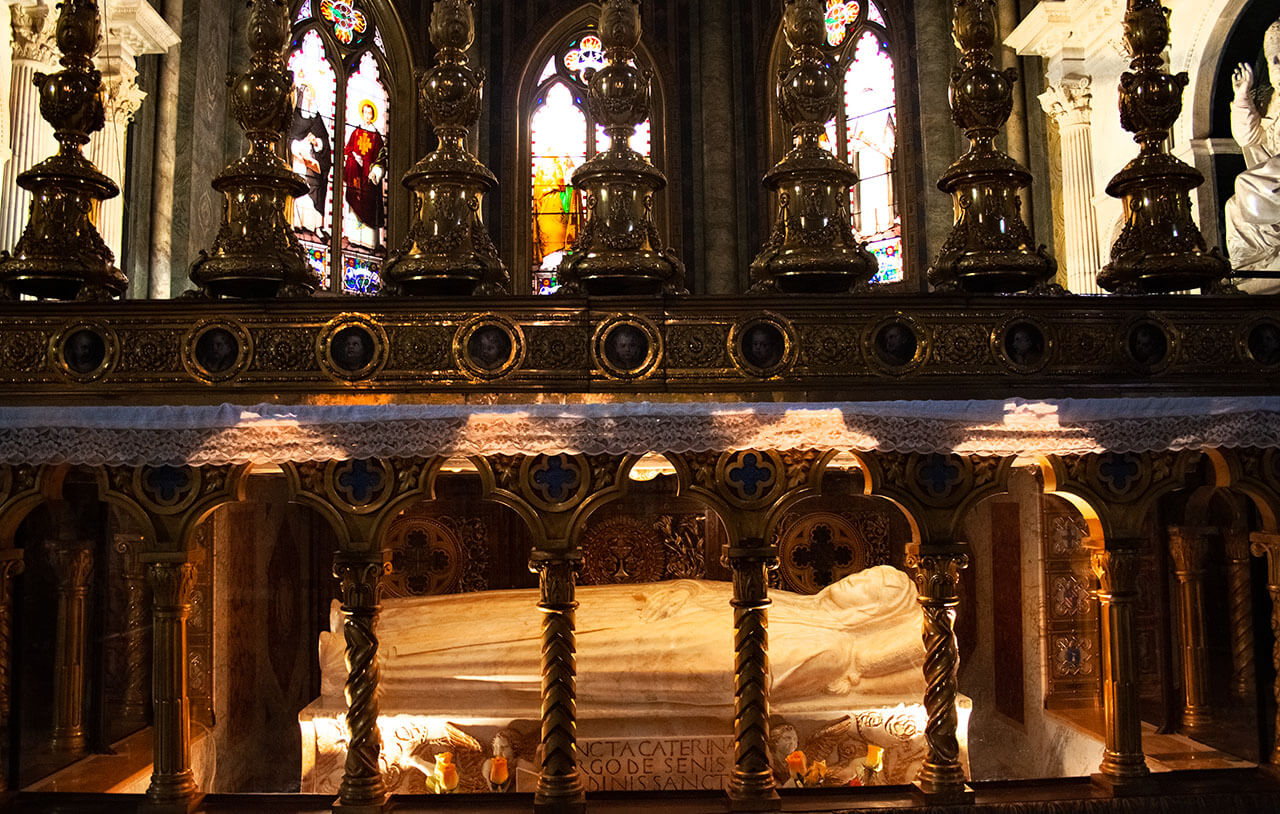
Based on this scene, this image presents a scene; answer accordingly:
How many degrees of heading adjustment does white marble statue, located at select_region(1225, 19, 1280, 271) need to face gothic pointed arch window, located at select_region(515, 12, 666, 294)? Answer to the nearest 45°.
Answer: approximately 45° to its right

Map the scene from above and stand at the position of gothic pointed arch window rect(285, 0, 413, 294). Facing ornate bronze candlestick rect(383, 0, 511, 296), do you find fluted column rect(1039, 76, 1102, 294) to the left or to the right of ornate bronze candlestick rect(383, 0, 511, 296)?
left

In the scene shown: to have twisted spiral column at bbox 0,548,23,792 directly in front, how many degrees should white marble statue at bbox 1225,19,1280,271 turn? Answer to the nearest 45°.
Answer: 0° — it already faces it

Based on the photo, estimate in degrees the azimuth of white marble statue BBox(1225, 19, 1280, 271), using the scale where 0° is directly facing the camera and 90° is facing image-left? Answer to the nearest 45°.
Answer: approximately 45°

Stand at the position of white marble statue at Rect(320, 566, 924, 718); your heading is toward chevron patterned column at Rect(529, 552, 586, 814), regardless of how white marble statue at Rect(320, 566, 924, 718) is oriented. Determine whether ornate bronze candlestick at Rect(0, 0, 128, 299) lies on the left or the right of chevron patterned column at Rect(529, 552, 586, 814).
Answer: right

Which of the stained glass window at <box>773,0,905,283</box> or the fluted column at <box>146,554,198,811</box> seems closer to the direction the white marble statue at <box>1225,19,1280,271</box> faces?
the fluted column
